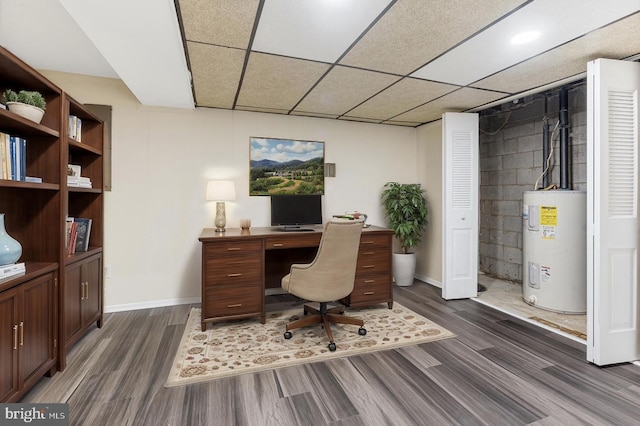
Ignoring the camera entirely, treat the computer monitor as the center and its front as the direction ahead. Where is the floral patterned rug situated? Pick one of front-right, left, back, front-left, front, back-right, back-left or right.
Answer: front

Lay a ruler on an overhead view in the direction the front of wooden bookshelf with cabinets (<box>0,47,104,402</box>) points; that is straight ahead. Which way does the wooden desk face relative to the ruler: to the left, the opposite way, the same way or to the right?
to the right

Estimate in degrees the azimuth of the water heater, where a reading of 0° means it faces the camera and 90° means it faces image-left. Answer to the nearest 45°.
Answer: approximately 45°

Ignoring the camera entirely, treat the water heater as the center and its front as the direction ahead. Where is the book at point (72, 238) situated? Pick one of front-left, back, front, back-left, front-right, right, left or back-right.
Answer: front

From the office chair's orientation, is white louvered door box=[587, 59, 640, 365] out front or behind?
behind

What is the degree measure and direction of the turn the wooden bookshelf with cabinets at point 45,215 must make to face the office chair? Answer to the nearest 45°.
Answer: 0° — it already faces it

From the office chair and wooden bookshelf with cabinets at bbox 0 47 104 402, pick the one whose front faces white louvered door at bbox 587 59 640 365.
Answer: the wooden bookshelf with cabinets

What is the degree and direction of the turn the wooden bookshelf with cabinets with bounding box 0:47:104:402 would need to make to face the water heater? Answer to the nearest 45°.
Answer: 0° — it already faces it

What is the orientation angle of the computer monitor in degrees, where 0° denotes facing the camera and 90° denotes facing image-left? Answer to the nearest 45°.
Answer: approximately 0°

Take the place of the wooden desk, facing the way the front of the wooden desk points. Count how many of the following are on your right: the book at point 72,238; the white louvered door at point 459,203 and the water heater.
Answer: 1

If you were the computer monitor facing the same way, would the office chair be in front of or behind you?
in front

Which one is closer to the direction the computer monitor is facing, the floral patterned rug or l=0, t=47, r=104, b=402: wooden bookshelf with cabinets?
the floral patterned rug

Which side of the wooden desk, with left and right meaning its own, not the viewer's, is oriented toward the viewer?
front

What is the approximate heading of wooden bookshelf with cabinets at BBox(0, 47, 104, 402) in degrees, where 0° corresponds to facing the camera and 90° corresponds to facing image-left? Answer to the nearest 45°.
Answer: approximately 315°

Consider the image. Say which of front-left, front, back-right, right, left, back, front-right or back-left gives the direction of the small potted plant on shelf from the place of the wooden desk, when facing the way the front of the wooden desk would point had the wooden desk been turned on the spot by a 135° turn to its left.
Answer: back
